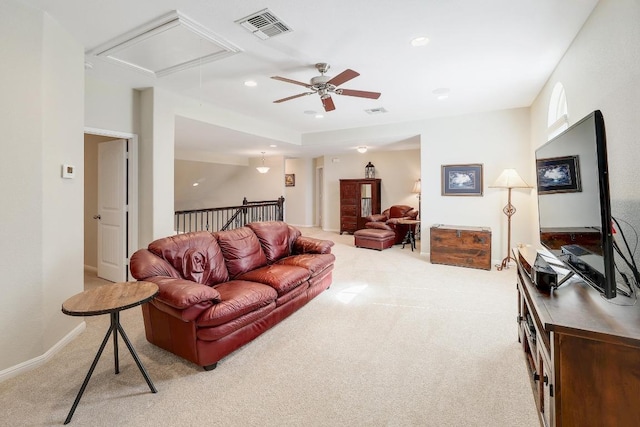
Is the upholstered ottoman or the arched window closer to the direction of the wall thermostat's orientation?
the arched window

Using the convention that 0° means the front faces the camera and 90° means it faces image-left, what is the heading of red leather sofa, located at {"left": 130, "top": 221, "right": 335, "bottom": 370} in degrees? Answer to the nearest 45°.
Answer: approximately 315°

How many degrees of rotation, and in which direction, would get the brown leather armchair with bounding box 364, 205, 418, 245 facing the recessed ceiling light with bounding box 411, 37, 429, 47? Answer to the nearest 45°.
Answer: approximately 45° to its left

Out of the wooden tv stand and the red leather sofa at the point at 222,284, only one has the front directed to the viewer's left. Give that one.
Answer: the wooden tv stand

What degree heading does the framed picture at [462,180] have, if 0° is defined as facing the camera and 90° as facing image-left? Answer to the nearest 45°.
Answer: approximately 0°
